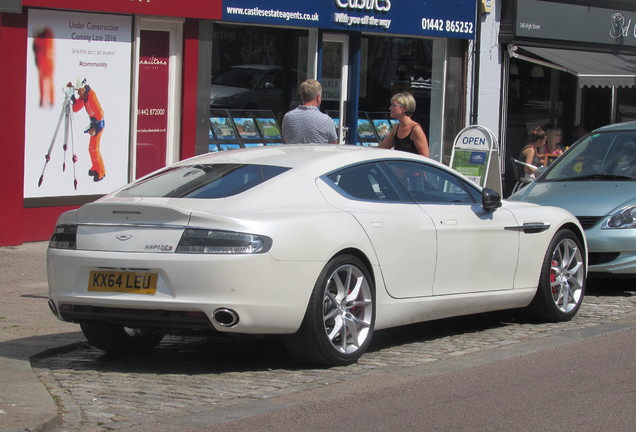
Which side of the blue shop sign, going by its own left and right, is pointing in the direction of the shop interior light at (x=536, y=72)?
left

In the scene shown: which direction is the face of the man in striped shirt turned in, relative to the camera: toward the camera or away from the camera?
away from the camera

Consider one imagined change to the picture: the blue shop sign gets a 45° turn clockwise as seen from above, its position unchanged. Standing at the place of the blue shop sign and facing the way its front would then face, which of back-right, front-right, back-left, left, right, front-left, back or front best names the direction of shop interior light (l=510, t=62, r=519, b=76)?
back-left

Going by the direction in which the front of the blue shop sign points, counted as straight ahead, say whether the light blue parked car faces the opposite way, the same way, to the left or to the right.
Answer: to the right

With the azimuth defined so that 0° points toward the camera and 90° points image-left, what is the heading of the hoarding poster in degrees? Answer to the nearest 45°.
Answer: approximately 315°

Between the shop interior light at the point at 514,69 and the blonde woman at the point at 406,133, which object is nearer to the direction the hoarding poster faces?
the blonde woman

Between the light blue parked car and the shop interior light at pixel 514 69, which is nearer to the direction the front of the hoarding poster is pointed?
the light blue parked car

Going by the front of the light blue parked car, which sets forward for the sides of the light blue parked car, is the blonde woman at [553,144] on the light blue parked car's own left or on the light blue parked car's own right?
on the light blue parked car's own right

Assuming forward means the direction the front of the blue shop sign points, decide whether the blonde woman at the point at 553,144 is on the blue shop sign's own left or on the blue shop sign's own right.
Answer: on the blue shop sign's own left

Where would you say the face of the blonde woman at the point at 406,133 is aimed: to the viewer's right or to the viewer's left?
to the viewer's left

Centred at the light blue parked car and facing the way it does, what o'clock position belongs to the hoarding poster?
The hoarding poster is roughly at 2 o'clock from the light blue parked car.
